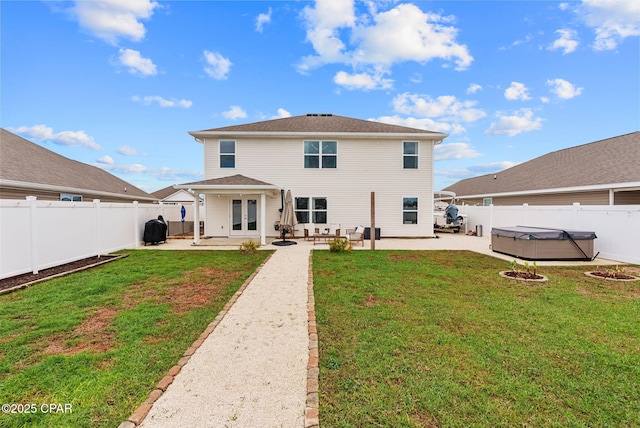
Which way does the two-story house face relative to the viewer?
away from the camera

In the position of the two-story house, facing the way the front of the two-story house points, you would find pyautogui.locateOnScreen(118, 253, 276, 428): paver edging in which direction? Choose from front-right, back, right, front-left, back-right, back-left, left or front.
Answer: back

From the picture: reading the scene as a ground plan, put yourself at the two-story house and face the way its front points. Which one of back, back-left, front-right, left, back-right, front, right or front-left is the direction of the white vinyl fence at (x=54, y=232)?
back-left

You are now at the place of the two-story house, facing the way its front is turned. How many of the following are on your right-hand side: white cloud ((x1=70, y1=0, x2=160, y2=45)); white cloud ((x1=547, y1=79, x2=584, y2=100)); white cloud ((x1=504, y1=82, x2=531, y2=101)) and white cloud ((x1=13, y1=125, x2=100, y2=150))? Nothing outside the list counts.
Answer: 2

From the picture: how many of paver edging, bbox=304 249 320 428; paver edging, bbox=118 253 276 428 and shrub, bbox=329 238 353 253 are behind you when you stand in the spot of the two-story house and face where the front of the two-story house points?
3

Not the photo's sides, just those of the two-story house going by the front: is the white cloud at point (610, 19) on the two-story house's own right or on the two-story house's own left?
on the two-story house's own right

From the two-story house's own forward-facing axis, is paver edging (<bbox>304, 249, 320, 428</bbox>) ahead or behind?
behind

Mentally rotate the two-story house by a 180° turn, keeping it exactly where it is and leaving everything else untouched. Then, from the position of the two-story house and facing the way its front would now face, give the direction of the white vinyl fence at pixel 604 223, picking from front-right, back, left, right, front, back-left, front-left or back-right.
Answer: front-left

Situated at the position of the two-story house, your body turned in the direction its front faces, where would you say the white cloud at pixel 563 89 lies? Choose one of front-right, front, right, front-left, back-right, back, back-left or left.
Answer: right

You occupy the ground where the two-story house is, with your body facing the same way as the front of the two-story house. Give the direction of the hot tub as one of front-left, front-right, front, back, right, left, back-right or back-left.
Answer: back-right
